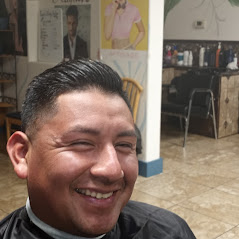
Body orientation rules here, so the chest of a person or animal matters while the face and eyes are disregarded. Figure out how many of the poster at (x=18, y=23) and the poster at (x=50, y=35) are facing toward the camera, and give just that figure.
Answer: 2

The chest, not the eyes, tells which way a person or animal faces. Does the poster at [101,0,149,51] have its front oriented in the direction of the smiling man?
yes

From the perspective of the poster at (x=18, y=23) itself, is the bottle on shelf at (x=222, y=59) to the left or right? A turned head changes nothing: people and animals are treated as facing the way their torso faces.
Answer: on its left

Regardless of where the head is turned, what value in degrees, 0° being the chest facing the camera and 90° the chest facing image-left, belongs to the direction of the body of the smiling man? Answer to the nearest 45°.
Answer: approximately 315°

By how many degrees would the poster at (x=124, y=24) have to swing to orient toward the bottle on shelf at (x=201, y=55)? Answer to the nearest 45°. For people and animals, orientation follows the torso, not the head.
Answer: approximately 135° to its left

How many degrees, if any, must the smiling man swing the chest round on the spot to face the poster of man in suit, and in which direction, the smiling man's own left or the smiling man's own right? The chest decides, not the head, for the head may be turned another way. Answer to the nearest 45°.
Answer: approximately 135° to the smiling man's own left

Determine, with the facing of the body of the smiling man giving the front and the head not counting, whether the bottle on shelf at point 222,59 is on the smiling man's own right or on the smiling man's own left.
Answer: on the smiling man's own left

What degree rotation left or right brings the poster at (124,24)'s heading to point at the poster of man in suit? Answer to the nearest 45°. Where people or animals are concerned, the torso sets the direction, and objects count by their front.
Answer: approximately 135° to its right

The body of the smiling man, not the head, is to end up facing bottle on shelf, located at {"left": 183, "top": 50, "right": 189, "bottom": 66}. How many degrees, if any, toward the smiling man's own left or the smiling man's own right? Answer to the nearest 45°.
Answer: approximately 135° to the smiling man's own left
